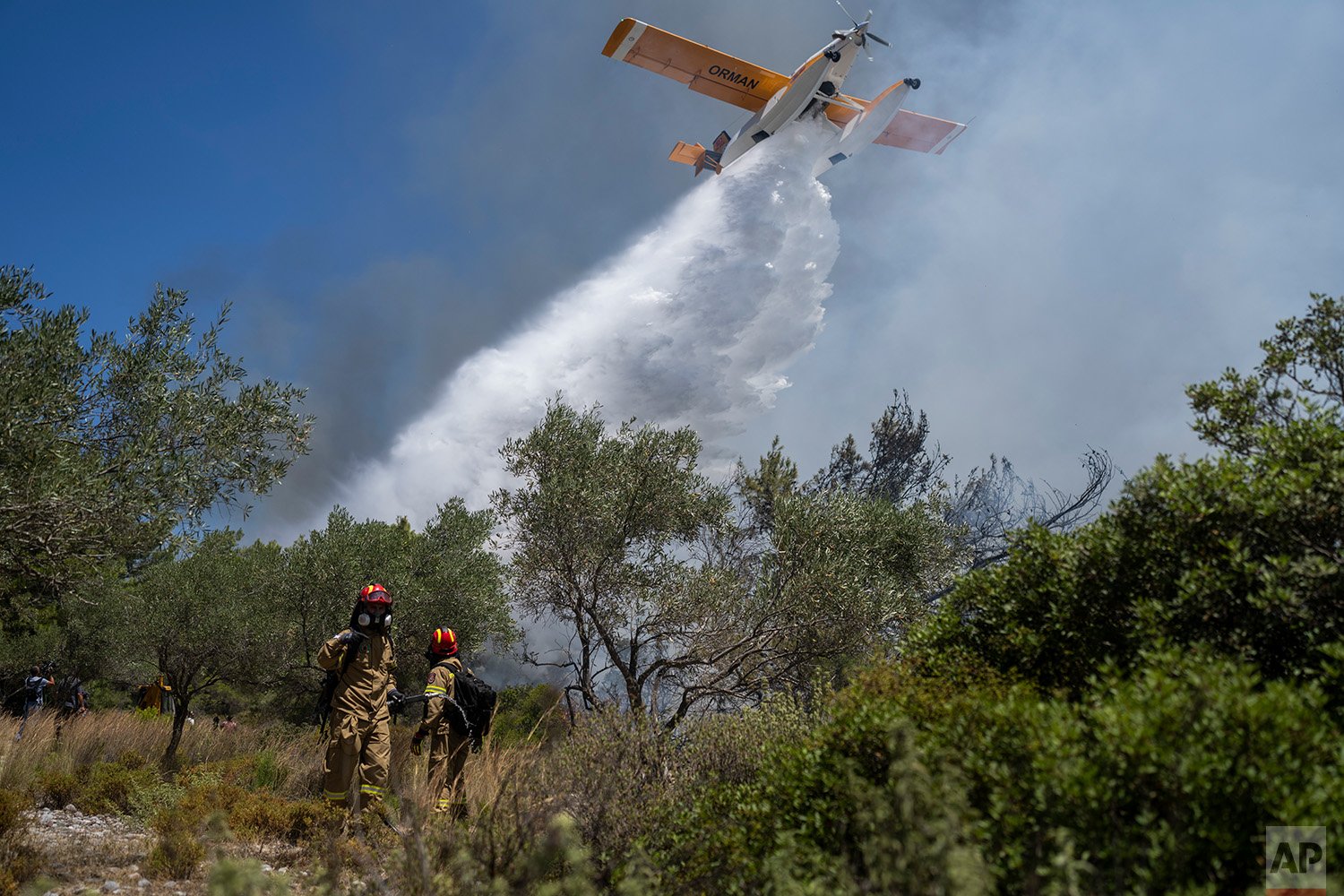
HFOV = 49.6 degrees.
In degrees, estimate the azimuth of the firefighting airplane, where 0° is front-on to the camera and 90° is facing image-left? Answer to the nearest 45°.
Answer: approximately 315°

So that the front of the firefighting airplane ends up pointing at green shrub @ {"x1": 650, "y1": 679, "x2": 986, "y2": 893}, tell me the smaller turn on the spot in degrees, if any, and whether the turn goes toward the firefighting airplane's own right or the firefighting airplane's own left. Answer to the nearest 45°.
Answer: approximately 45° to the firefighting airplane's own right

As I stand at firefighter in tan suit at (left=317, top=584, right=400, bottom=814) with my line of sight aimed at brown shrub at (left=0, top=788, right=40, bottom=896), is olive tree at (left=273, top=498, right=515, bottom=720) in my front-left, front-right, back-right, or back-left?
back-right

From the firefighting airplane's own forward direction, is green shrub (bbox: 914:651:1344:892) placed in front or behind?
in front

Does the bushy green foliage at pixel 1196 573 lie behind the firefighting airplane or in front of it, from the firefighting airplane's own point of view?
in front
